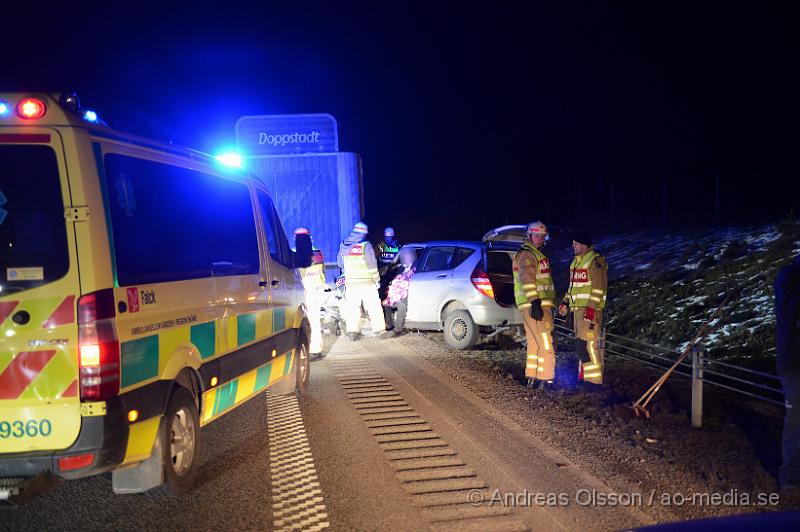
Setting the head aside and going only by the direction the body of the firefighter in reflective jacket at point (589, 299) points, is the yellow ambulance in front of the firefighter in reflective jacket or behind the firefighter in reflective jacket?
in front

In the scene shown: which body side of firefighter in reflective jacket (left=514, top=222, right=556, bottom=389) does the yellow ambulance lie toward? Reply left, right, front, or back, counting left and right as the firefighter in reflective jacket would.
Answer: right

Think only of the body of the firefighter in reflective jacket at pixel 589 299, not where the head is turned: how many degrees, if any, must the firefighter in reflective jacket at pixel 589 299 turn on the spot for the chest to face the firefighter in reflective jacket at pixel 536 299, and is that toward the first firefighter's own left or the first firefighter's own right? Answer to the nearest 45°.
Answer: approximately 45° to the first firefighter's own right

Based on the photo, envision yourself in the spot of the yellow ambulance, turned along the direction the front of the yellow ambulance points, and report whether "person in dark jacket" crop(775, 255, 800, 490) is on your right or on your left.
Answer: on your right

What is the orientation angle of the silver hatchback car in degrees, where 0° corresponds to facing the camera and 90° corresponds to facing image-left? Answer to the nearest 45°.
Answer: approximately 135°

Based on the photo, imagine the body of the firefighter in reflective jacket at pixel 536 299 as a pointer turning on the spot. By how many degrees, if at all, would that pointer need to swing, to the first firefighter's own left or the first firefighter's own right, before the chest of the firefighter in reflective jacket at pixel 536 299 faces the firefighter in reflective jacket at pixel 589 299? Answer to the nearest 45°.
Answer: approximately 45° to the first firefighter's own left

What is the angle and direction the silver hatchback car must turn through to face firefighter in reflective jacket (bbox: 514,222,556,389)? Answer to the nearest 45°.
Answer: approximately 135° to its left

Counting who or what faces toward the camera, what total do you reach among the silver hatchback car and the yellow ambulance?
0

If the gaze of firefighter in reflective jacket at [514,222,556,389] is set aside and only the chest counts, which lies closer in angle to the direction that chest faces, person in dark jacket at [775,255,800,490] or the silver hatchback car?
the person in dark jacket

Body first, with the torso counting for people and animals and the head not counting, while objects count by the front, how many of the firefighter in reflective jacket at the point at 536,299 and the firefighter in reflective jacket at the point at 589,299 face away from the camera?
0

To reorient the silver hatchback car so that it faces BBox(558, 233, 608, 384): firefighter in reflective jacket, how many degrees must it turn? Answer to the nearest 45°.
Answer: approximately 180°

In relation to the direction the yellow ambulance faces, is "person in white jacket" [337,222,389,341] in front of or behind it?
in front

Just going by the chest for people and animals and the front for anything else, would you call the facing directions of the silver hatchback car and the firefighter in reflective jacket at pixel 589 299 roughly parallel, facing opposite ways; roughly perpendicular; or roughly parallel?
roughly perpendicular

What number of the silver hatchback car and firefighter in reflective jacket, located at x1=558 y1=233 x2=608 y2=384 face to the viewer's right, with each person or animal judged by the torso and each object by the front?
0
